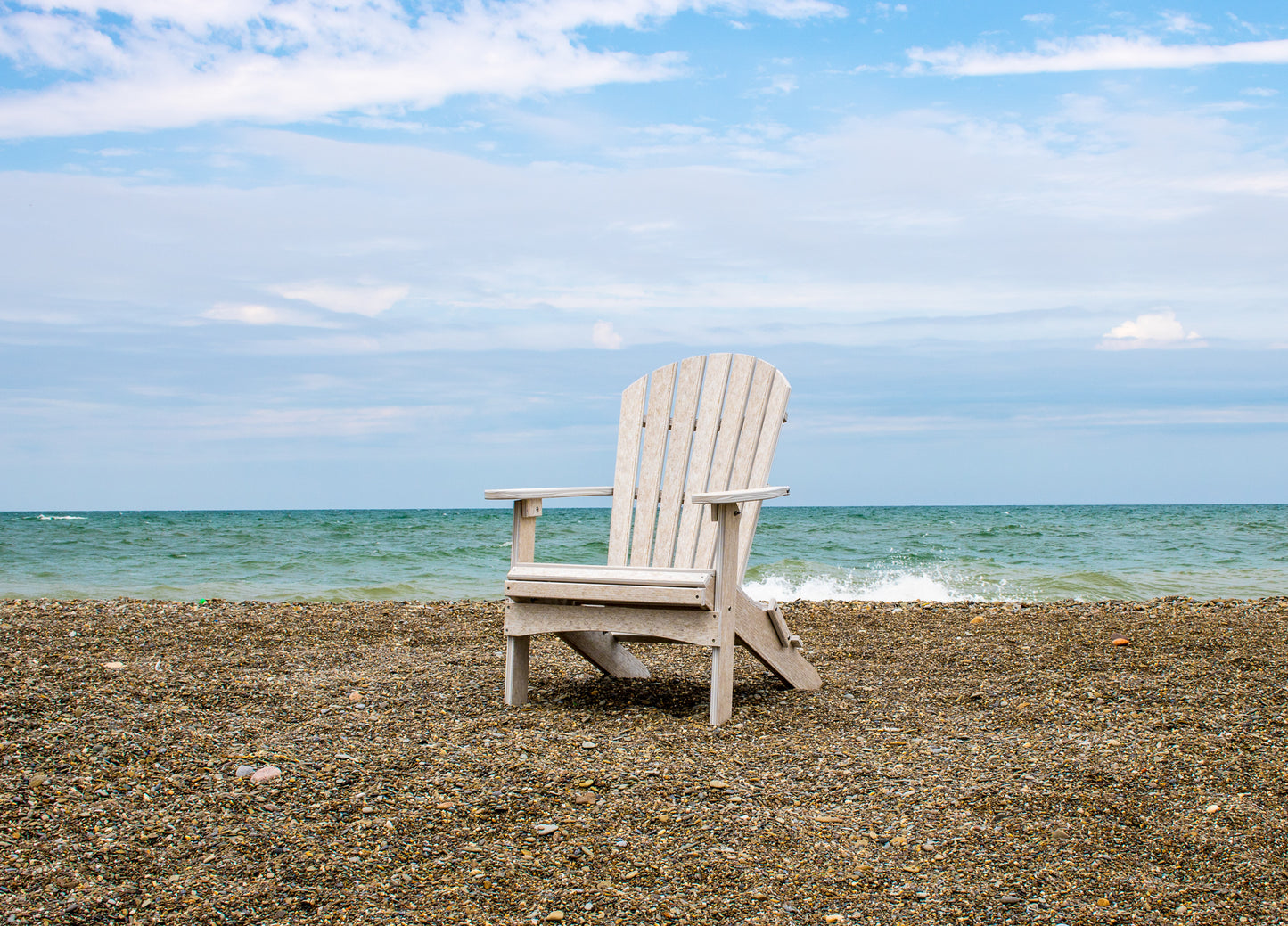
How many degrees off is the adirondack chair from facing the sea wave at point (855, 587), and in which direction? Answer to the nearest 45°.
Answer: approximately 135° to its right

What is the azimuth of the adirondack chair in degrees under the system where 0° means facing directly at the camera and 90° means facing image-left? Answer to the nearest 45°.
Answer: approximately 45°
